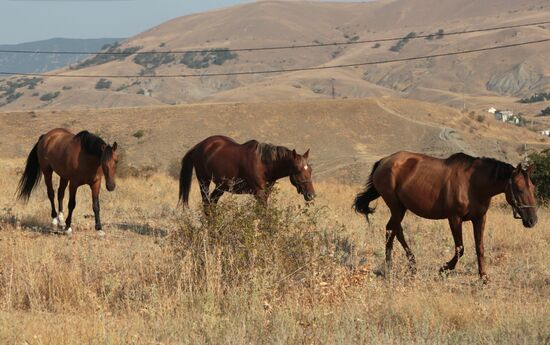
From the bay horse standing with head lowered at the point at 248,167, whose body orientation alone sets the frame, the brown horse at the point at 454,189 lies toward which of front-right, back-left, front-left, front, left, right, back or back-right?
front-right

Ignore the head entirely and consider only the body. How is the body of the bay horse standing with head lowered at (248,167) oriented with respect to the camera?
to the viewer's right

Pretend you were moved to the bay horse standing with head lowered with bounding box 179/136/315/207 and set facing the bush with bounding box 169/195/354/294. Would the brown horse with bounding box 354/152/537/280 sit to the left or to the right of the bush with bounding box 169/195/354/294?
left

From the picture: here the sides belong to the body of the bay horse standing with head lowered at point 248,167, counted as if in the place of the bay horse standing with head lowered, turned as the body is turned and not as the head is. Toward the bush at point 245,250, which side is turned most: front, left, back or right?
right

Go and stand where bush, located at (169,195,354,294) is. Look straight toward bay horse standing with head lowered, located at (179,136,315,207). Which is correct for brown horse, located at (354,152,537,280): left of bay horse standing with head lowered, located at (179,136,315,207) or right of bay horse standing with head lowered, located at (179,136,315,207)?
right

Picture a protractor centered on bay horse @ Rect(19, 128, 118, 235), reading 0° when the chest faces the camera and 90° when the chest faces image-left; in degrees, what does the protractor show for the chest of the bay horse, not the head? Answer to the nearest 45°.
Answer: approximately 315°

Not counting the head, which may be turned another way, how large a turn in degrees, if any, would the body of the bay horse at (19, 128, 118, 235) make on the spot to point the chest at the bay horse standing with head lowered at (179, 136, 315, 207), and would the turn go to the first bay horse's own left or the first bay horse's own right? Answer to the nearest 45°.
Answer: approximately 45° to the first bay horse's own left

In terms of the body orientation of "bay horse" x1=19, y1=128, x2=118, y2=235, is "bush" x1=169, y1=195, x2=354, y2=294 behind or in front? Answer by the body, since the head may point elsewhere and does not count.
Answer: in front
